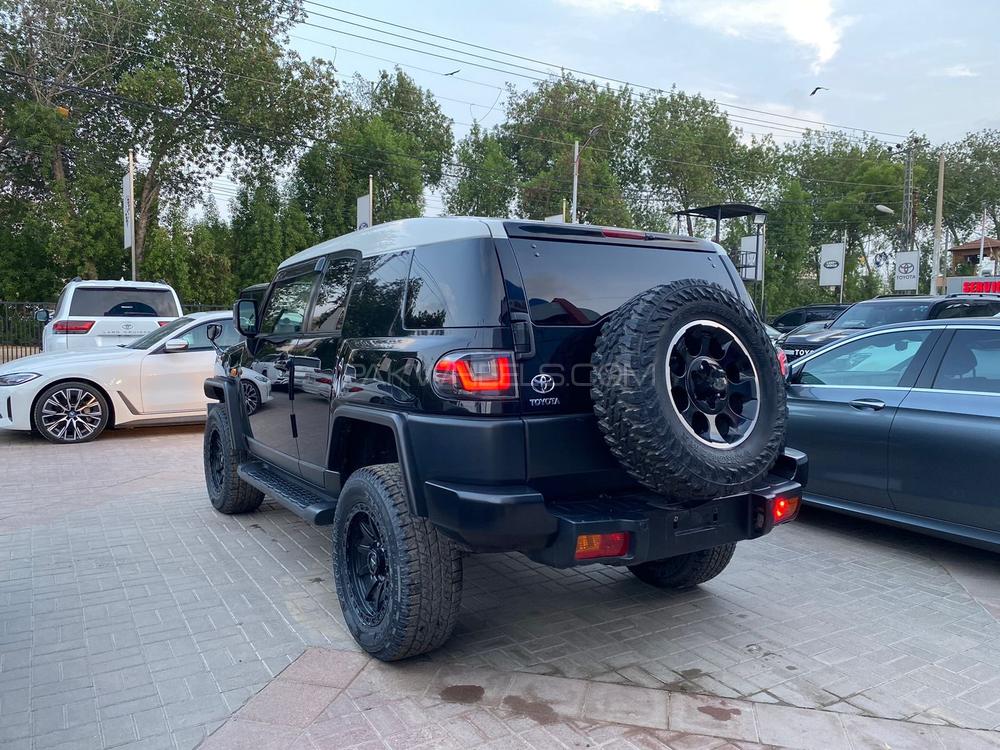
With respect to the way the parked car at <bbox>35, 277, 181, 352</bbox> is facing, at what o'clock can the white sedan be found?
The white sedan is roughly at 6 o'clock from the parked car.

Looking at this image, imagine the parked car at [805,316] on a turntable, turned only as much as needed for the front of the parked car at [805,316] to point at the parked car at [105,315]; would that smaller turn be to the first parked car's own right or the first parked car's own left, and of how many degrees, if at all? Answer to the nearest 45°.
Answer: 0° — it already faces it

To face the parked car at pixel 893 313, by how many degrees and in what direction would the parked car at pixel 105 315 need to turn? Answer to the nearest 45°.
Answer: approximately 135° to its right

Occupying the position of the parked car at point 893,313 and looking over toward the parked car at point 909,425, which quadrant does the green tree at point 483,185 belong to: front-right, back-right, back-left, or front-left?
back-right

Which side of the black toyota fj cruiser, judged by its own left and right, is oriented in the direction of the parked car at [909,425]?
right

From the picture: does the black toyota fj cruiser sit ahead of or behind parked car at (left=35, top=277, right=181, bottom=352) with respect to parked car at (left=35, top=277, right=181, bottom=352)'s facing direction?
behind

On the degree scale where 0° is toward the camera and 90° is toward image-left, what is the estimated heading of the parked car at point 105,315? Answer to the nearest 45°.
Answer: approximately 180°

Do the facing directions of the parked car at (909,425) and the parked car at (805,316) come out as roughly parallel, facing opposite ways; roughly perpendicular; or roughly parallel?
roughly perpendicular

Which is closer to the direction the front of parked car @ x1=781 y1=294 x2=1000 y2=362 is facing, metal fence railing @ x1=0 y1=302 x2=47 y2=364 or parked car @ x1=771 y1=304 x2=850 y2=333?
the metal fence railing

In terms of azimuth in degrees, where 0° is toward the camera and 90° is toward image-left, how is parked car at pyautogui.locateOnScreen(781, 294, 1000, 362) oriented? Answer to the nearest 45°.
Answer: approximately 45°

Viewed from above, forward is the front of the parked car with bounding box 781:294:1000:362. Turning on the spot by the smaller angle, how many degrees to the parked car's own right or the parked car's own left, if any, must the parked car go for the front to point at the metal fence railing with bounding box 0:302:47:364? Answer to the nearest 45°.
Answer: approximately 45° to the parked car's own right

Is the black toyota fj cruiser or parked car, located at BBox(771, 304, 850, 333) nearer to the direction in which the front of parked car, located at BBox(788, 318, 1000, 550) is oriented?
the parked car

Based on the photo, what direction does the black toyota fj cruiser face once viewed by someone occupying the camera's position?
facing away from the viewer and to the left of the viewer

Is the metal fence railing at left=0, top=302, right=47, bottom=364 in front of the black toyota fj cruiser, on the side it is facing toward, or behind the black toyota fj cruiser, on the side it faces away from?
in front

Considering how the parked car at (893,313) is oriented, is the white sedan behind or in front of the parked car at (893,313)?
in front

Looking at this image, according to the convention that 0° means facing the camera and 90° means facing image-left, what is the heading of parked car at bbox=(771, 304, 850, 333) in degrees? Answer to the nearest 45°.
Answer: approximately 45°

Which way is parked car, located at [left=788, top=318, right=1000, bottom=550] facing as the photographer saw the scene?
facing away from the viewer and to the left of the viewer
